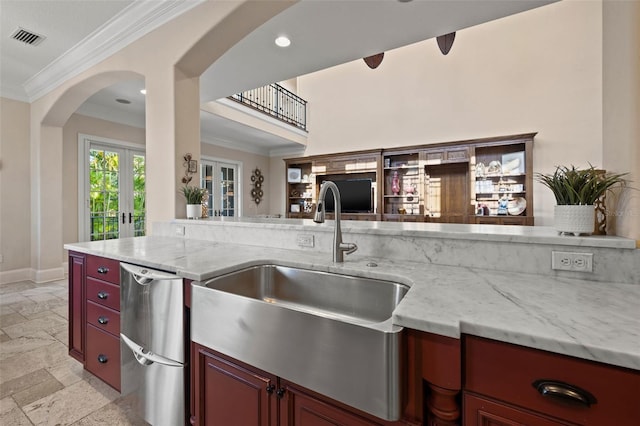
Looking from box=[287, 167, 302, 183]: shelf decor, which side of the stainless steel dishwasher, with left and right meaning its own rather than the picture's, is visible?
back

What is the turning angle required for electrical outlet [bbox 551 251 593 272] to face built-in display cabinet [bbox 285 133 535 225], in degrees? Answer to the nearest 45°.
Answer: approximately 135° to its right

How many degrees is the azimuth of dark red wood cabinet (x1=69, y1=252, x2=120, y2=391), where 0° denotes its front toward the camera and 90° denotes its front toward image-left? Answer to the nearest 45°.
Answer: approximately 45°

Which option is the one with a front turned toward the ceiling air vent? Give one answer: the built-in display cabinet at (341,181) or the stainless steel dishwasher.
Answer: the built-in display cabinet

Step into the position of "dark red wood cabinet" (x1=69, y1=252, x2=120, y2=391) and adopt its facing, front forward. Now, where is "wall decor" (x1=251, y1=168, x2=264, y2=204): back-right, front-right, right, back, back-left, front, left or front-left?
back

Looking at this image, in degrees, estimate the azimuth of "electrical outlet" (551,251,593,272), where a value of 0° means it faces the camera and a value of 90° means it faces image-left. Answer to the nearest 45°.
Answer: approximately 0°

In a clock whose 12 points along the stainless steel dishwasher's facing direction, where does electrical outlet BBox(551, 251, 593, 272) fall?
The electrical outlet is roughly at 9 o'clock from the stainless steel dishwasher.

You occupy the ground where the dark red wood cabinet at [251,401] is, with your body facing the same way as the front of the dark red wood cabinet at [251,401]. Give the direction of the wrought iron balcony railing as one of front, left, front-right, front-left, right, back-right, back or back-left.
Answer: back-right

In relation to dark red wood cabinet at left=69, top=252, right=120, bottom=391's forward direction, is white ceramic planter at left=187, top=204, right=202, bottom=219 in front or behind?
behind
